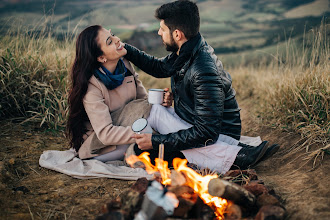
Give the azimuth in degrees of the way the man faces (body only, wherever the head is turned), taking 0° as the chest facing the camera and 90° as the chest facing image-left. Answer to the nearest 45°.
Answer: approximately 90°

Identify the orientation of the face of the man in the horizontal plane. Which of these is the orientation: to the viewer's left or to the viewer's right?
to the viewer's left

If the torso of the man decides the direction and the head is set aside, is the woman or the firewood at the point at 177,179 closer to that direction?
the woman

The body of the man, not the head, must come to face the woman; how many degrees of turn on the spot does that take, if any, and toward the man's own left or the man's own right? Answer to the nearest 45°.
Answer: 0° — they already face them

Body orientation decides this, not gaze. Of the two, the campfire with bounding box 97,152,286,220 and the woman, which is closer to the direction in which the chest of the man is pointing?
the woman

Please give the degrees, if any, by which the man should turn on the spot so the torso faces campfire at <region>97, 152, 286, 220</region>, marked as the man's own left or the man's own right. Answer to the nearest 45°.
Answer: approximately 90° to the man's own left

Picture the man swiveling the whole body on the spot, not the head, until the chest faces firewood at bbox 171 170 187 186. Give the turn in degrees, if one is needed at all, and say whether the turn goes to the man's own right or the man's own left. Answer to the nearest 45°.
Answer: approximately 90° to the man's own left

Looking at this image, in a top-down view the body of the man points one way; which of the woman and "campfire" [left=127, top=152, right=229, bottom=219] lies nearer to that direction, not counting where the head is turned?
the woman
